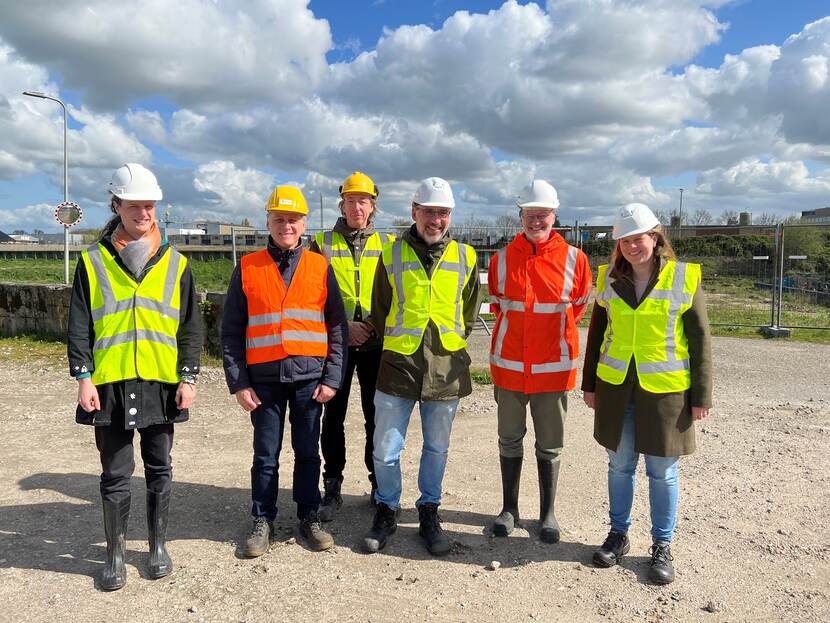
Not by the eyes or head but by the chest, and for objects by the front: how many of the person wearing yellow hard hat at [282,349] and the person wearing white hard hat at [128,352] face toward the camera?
2

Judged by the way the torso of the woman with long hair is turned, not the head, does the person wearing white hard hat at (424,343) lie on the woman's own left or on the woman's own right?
on the woman's own right

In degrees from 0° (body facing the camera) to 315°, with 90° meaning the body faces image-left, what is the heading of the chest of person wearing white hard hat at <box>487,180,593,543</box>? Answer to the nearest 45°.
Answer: approximately 0°

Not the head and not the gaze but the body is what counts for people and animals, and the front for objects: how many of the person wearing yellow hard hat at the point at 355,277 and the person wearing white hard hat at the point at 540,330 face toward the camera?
2

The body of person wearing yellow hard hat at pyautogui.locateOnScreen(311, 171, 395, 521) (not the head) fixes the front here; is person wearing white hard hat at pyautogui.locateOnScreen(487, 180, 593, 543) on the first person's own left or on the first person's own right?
on the first person's own left
